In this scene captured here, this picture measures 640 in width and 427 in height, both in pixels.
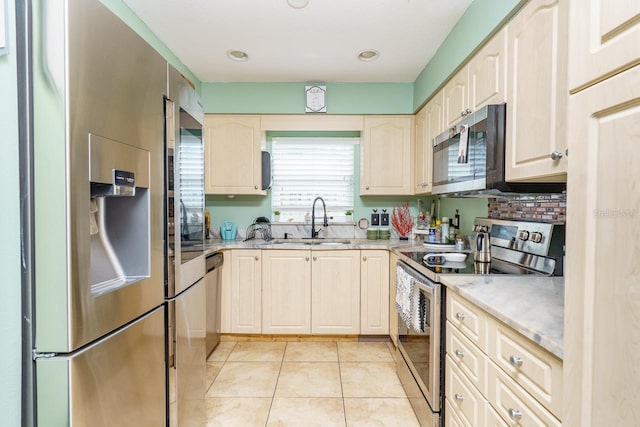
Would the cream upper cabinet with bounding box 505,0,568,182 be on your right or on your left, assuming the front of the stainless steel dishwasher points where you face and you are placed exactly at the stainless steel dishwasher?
on your right

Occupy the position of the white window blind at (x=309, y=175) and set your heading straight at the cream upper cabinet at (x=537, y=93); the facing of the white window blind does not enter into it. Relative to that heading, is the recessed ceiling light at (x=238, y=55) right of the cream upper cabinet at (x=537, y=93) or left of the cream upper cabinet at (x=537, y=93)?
right

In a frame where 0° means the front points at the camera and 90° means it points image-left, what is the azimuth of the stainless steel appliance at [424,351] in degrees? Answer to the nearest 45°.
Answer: approximately 90°

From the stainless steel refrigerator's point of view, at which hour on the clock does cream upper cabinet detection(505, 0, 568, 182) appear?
The cream upper cabinet is roughly at 11 o'clock from the stainless steel refrigerator.

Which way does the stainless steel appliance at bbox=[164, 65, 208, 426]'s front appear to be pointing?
to the viewer's right

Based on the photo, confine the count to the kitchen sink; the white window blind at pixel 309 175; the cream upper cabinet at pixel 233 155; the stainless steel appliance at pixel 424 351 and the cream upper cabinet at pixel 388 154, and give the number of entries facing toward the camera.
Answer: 4

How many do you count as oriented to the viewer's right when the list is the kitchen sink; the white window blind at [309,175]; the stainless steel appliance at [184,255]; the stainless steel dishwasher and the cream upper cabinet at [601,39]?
2

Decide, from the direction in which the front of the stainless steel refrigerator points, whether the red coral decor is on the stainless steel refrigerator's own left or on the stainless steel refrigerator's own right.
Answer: on the stainless steel refrigerator's own left

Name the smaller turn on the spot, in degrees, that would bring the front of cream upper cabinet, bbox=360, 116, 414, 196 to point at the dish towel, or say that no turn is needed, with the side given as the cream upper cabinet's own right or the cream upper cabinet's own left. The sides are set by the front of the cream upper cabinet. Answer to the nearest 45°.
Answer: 0° — it already faces it

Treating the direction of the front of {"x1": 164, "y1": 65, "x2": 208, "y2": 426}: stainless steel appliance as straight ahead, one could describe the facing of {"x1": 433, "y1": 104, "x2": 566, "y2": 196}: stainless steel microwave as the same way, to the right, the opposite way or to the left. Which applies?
the opposite way

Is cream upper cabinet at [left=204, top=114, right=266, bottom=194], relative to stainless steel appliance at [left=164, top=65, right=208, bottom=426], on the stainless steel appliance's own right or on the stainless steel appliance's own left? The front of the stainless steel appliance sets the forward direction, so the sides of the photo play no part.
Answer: on the stainless steel appliance's own left
